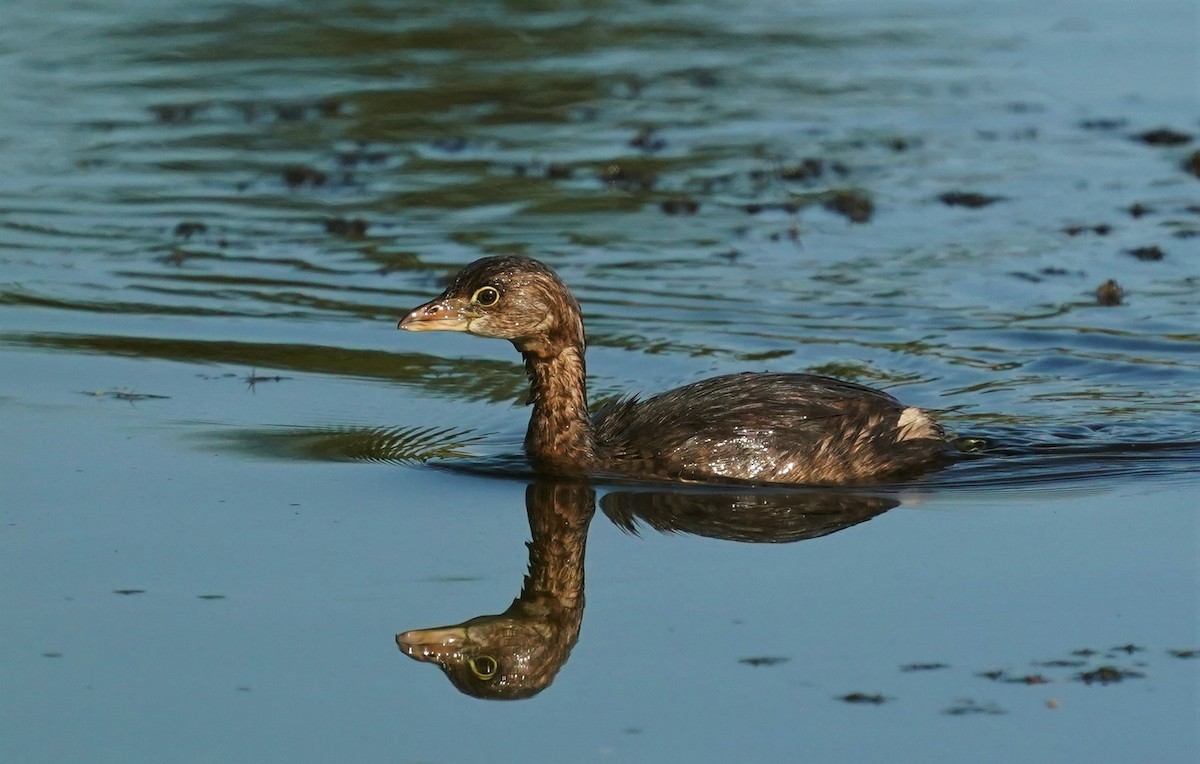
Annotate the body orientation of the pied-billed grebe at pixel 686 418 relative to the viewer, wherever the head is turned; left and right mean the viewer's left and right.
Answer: facing to the left of the viewer

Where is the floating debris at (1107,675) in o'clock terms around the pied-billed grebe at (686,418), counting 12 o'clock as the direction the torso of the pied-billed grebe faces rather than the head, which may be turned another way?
The floating debris is roughly at 8 o'clock from the pied-billed grebe.

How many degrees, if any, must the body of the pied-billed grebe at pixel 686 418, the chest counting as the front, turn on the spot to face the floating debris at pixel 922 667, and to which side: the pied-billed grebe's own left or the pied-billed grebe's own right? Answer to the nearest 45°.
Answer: approximately 90° to the pied-billed grebe's own left

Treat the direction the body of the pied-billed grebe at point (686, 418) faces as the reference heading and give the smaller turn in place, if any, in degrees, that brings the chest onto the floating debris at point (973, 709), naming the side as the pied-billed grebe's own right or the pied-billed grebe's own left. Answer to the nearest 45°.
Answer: approximately 90° to the pied-billed grebe's own left

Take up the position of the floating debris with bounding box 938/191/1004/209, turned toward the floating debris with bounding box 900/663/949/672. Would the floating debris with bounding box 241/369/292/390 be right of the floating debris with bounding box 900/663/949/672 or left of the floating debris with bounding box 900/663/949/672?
right

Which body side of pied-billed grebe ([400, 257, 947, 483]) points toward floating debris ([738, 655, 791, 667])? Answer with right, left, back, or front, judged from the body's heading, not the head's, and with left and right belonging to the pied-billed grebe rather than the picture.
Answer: left
